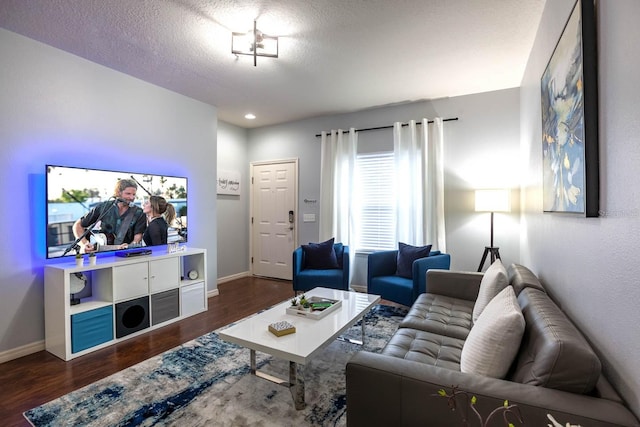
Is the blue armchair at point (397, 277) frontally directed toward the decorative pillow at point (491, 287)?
no

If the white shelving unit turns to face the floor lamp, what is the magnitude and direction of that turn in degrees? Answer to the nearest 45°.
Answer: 0° — it already faces it

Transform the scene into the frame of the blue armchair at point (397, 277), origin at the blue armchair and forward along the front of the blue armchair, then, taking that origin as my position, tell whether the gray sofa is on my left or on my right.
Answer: on my left

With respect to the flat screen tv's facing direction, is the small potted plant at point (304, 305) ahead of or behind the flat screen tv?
ahead

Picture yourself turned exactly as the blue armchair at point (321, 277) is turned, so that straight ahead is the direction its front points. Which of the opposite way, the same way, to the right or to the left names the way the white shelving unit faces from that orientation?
to the left

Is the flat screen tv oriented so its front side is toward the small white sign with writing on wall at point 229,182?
no

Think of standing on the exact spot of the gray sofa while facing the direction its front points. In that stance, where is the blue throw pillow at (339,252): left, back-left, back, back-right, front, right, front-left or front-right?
front-right

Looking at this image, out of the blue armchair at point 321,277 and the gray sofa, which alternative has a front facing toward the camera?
the blue armchair

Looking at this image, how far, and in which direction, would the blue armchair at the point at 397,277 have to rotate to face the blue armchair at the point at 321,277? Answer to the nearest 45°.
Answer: approximately 45° to its right

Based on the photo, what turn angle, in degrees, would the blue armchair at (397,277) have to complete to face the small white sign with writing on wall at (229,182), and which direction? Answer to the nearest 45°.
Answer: approximately 45° to its right

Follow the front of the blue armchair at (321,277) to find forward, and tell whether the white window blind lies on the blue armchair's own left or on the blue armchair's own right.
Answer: on the blue armchair's own left

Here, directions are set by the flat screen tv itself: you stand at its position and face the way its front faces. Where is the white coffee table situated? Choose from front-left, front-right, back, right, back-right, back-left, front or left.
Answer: front

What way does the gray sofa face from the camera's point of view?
to the viewer's left

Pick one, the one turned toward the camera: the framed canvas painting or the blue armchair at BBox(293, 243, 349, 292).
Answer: the blue armchair

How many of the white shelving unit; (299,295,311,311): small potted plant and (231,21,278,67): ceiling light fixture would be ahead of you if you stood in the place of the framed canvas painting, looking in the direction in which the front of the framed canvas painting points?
3

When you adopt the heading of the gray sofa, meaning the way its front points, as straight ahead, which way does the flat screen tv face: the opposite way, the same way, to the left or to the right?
the opposite way

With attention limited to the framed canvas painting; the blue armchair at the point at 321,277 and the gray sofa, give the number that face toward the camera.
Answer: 1

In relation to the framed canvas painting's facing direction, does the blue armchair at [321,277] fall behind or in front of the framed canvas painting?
in front

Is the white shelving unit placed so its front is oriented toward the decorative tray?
yes

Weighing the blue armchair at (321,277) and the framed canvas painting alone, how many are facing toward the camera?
1

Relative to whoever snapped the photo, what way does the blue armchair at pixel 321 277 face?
facing the viewer

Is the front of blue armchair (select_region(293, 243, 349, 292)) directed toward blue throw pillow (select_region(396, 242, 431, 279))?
no
